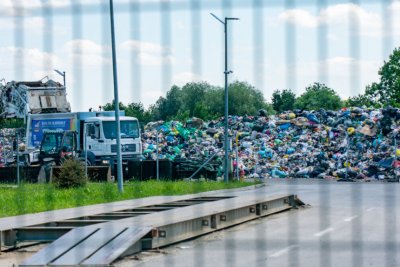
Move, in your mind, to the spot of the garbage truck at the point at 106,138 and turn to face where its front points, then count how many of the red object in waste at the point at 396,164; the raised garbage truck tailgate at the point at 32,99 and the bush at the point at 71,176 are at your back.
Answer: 1

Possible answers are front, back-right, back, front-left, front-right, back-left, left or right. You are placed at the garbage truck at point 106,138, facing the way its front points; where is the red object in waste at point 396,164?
front-left

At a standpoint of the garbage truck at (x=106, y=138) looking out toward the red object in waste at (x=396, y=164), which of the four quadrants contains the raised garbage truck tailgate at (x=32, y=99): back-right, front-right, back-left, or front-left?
back-left

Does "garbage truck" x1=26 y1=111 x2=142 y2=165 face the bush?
no

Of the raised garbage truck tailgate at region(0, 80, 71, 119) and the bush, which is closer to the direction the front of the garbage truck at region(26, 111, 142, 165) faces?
the bush

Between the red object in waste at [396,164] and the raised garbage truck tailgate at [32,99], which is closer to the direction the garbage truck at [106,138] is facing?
the red object in waste

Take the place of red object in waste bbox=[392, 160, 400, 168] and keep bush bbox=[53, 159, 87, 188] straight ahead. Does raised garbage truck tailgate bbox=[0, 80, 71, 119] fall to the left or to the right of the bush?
right

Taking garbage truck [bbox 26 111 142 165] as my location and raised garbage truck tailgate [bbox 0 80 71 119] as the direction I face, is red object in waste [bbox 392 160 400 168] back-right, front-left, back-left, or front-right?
back-right

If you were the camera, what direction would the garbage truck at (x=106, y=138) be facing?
facing the viewer and to the right of the viewer

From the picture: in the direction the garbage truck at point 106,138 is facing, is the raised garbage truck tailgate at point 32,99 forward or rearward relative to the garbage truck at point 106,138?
rearward

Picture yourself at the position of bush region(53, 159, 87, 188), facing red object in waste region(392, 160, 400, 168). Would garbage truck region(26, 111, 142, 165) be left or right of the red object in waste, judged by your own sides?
left
